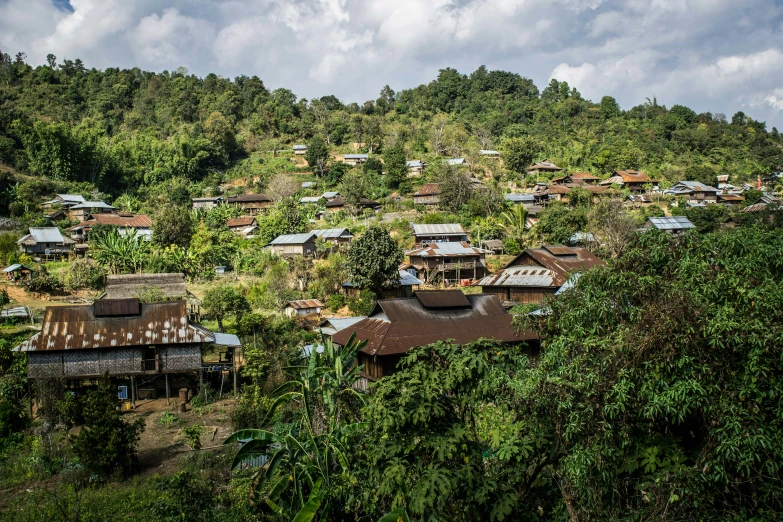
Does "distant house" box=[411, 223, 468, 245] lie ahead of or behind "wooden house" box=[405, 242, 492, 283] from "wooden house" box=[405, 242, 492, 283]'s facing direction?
behind

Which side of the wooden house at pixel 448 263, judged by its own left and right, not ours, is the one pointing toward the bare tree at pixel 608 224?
left

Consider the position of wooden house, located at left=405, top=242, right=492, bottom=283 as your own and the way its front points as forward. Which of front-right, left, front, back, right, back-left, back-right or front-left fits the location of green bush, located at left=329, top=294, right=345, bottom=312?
front-right

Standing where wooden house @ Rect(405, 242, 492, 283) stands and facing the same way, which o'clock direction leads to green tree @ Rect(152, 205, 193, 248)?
The green tree is roughly at 3 o'clock from the wooden house.

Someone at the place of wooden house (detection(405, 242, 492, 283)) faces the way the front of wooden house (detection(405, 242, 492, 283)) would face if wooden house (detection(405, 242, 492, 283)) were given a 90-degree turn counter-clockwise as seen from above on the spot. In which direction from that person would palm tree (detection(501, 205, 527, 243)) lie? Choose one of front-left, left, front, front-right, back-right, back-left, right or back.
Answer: front-left

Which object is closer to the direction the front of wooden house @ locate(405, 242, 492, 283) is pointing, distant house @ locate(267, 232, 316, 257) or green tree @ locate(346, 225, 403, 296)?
the green tree

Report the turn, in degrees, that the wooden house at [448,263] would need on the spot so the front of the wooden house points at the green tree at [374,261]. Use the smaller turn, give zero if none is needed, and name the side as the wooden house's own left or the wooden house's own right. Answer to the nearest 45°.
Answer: approximately 45° to the wooden house's own right

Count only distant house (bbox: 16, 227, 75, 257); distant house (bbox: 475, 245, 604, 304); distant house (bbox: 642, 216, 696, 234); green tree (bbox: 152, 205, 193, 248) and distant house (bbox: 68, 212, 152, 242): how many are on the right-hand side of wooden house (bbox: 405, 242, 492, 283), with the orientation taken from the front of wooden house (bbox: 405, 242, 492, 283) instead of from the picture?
3

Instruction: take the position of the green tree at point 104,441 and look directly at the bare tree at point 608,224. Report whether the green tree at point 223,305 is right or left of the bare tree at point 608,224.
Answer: left

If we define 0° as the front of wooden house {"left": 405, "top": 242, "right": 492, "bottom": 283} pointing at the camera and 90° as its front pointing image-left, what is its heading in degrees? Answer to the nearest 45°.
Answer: approximately 0°

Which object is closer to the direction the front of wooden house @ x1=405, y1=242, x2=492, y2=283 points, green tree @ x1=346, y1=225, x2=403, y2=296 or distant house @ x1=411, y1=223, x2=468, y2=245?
the green tree

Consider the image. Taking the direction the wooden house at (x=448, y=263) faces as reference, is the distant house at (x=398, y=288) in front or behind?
in front

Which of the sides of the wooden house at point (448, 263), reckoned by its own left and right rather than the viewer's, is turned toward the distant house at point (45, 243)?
right

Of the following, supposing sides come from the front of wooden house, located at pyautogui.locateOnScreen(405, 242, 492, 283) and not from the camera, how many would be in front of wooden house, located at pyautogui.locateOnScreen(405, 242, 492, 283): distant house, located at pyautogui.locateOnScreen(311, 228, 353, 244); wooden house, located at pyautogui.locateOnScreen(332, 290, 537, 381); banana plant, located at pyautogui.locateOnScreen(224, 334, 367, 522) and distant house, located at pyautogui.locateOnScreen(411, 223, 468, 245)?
2

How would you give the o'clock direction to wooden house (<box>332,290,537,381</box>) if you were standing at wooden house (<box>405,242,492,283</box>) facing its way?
wooden house (<box>332,290,537,381</box>) is roughly at 12 o'clock from wooden house (<box>405,242,492,283</box>).
